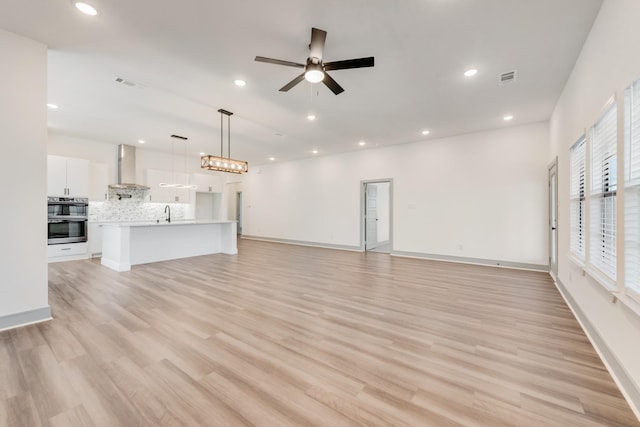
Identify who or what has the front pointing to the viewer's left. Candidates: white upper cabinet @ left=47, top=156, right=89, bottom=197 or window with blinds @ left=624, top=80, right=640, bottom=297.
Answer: the window with blinds

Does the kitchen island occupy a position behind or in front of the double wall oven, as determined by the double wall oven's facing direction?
in front

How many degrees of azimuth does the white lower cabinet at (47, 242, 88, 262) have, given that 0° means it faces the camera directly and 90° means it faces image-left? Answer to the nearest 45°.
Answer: approximately 0°

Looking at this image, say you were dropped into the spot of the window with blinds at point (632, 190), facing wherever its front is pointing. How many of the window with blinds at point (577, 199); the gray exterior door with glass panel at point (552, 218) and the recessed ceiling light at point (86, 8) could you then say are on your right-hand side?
2

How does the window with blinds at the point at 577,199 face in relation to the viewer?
to the viewer's left

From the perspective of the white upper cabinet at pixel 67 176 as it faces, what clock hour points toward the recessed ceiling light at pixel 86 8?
The recessed ceiling light is roughly at 12 o'clock from the white upper cabinet.

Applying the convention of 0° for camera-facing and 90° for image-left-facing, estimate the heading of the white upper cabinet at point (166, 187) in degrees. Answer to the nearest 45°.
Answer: approximately 315°

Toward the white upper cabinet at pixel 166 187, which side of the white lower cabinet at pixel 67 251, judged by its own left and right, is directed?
left

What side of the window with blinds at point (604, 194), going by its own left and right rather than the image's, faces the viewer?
left

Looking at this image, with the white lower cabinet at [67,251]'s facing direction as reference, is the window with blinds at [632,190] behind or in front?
in front
